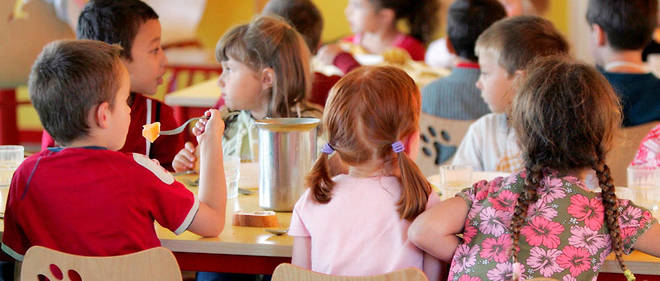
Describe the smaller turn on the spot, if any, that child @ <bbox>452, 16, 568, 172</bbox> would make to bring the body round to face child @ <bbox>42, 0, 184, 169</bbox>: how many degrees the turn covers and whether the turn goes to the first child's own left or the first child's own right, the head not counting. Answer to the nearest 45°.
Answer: approximately 45° to the first child's own right

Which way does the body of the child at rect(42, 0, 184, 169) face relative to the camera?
to the viewer's right

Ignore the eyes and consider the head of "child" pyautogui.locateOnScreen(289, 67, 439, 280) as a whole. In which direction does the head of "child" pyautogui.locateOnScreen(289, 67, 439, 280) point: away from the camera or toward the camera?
away from the camera

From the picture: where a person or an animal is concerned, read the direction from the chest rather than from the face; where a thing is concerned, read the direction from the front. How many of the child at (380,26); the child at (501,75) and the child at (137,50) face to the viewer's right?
1

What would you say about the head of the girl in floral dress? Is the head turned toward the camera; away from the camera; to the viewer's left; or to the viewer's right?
away from the camera

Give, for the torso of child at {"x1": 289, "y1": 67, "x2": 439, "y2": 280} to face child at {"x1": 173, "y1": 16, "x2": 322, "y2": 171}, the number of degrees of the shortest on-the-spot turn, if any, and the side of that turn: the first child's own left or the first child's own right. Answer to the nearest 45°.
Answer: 0° — they already face them

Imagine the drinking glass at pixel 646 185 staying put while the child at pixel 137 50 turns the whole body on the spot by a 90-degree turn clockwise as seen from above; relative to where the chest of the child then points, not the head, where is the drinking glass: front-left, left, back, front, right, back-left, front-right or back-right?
front-left

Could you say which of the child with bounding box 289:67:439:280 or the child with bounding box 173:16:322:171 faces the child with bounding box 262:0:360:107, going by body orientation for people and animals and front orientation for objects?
the child with bounding box 289:67:439:280

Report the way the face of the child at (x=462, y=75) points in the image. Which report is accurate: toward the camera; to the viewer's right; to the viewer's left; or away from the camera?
away from the camera

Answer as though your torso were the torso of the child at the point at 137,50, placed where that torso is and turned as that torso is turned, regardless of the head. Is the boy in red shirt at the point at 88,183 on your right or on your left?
on your right

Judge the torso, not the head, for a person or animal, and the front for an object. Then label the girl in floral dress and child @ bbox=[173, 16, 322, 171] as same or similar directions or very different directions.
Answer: very different directions

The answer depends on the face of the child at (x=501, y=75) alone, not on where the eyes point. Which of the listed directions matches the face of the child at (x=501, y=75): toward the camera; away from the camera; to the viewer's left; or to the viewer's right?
to the viewer's left

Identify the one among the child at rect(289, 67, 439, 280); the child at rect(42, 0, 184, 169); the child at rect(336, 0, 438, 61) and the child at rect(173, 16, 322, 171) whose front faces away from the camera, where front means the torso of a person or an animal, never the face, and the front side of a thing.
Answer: the child at rect(289, 67, 439, 280)

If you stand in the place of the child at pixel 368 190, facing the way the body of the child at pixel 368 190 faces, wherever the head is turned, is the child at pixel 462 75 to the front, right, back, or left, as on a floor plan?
front

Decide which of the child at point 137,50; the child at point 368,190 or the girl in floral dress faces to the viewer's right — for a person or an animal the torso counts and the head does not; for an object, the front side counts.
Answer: the child at point 137,50

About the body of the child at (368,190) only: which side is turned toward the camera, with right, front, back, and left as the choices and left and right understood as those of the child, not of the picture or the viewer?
back
